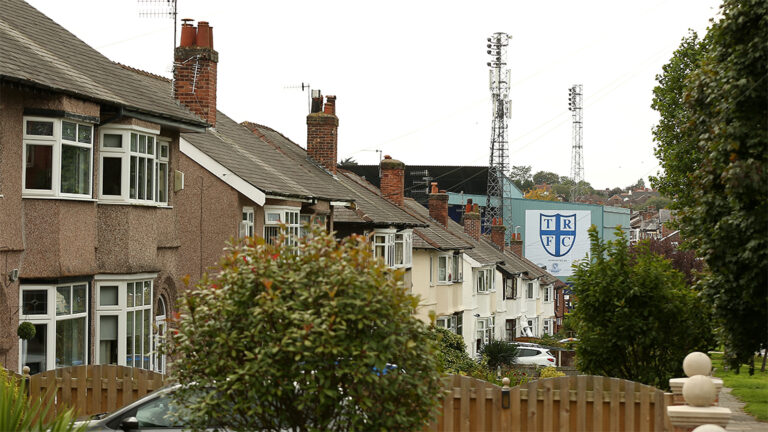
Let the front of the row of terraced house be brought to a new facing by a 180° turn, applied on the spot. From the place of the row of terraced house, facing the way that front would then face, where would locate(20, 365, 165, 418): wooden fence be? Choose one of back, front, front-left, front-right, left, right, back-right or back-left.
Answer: back-left

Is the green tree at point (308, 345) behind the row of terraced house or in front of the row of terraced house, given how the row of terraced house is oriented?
in front

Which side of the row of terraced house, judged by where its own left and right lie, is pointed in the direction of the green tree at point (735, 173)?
front

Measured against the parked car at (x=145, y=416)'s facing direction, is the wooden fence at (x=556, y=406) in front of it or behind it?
behind

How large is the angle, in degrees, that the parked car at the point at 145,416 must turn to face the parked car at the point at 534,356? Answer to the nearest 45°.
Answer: approximately 135° to its right

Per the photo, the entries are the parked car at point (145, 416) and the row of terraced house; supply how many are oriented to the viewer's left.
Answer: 1

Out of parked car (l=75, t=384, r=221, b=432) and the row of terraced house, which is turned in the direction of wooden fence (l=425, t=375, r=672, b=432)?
the row of terraced house

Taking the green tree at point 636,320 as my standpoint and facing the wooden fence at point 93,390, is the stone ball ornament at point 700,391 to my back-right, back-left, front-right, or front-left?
front-left

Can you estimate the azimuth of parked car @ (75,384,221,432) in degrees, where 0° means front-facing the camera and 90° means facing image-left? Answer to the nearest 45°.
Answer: approximately 90°

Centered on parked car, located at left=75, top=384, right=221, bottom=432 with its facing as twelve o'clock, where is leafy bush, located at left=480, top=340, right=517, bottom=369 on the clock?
The leafy bush is roughly at 4 o'clock from the parked car.

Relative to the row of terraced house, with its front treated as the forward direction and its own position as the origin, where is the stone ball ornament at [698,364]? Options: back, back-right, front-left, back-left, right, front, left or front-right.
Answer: front

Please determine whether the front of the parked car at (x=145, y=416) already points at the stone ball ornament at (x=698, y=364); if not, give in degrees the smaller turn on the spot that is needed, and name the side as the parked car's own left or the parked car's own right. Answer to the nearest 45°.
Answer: approximately 135° to the parked car's own left

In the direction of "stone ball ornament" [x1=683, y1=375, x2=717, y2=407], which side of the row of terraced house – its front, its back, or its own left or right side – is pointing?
front
